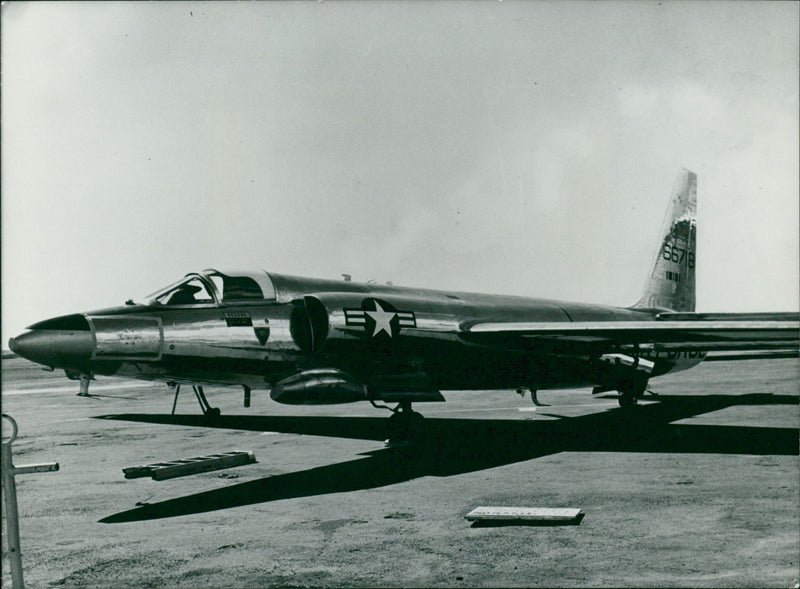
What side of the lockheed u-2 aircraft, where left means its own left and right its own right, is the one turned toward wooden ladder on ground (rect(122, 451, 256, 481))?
front

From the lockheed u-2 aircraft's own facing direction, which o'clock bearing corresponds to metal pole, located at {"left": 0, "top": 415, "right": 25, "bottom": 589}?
The metal pole is roughly at 11 o'clock from the lockheed u-2 aircraft.

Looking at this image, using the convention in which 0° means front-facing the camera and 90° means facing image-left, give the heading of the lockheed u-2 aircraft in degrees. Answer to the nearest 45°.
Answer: approximately 45°
